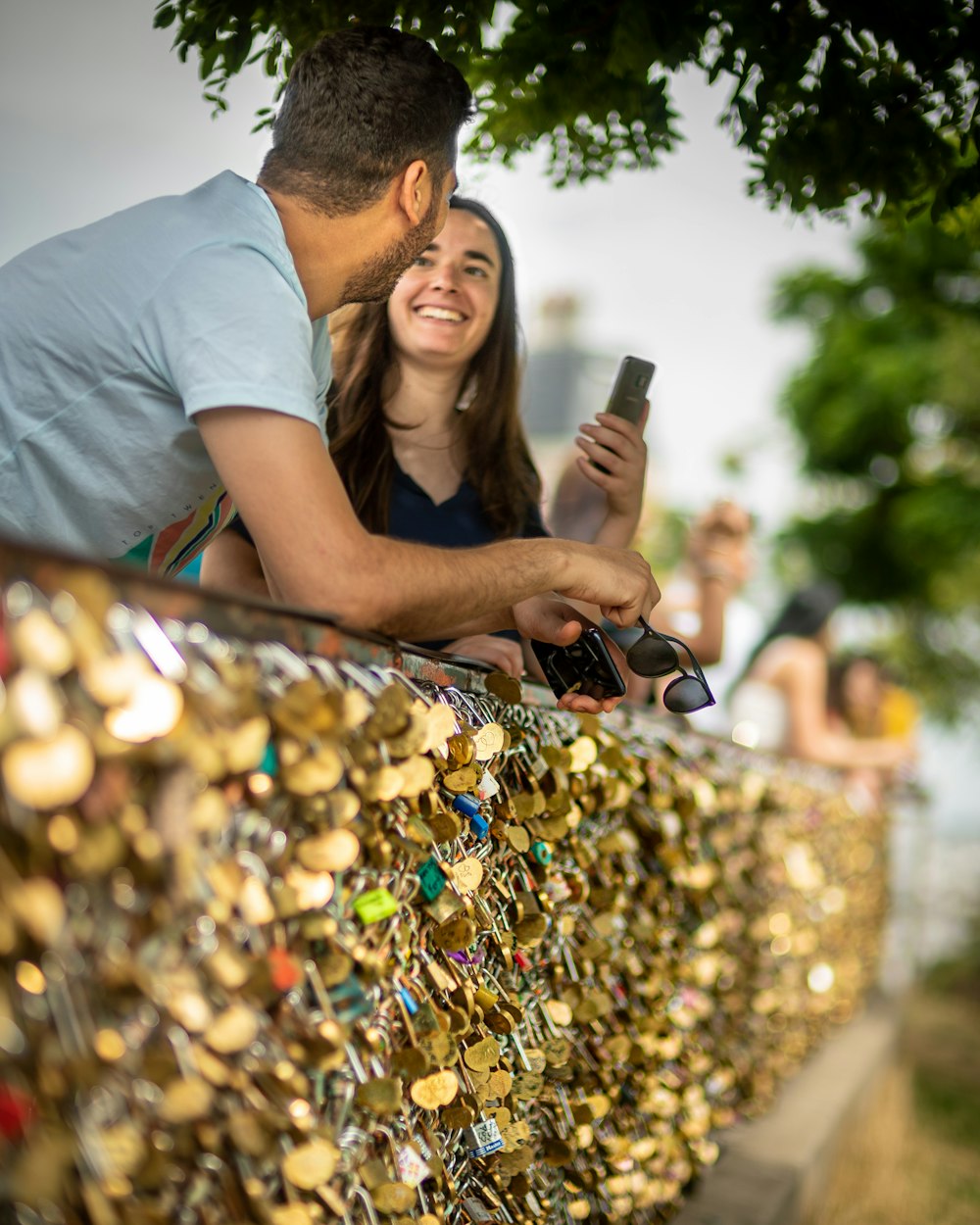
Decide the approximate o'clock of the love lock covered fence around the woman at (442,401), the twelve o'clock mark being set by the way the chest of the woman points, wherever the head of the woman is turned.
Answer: The love lock covered fence is roughly at 12 o'clock from the woman.

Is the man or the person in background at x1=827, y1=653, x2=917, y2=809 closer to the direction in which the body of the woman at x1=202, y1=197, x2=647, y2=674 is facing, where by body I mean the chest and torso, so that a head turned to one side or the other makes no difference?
the man

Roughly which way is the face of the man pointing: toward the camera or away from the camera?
away from the camera

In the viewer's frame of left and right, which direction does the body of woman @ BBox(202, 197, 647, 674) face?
facing the viewer

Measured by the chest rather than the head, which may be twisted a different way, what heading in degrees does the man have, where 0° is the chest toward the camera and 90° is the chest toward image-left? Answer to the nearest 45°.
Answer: approximately 270°

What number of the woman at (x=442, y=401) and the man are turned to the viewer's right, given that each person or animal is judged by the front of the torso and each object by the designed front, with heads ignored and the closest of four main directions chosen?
1

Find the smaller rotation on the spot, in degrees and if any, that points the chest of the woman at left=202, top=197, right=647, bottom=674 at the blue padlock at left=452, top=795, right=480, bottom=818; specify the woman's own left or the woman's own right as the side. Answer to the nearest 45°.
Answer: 0° — they already face it

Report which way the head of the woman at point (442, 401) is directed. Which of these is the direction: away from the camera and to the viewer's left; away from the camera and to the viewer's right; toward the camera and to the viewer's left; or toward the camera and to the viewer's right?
toward the camera and to the viewer's left
